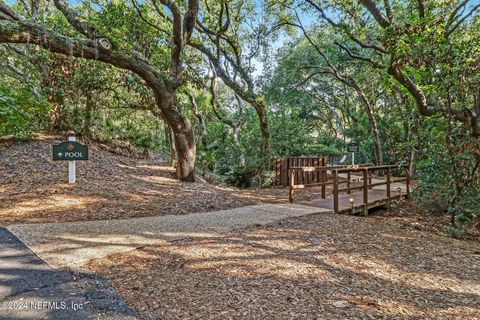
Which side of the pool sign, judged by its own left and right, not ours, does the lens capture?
front

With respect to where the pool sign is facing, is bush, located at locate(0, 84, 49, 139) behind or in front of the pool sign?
behind

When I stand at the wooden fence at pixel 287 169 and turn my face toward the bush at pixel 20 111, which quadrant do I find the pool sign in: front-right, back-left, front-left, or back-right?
front-left

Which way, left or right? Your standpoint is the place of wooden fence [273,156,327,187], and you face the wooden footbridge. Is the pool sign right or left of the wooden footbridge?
right

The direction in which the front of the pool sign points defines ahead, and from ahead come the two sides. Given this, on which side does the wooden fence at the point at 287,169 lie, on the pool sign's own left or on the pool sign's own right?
on the pool sign's own left

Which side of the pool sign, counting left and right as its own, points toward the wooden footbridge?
left

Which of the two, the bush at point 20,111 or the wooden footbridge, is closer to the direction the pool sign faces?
the wooden footbridge

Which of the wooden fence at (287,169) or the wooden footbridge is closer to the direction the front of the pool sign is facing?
the wooden footbridge

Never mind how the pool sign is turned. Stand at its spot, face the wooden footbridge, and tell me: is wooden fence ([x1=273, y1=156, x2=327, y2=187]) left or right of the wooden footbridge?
left
